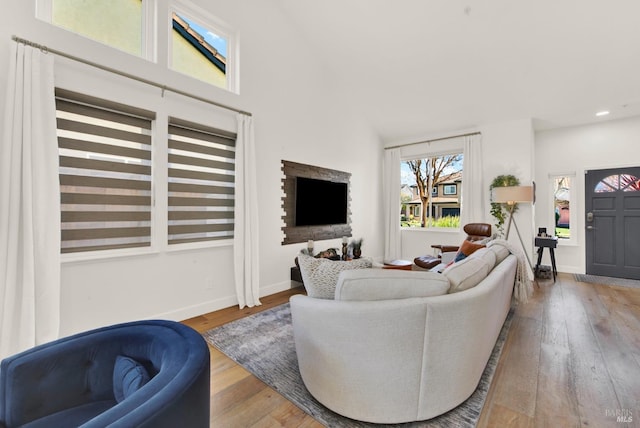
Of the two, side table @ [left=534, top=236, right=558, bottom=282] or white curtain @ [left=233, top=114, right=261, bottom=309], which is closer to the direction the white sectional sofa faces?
the white curtain

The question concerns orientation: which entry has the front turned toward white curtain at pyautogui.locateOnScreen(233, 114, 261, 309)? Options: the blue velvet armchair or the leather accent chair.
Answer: the leather accent chair

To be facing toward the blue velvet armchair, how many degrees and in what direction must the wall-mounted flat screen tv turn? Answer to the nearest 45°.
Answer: approximately 45° to its right

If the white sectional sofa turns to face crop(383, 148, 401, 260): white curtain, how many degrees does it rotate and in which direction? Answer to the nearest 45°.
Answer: approximately 45° to its right

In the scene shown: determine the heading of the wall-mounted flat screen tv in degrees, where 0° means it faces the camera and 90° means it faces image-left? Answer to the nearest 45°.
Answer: approximately 315°

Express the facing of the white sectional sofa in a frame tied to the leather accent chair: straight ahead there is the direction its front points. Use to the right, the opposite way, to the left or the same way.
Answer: to the right

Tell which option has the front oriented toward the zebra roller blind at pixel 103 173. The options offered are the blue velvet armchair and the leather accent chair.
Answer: the leather accent chair

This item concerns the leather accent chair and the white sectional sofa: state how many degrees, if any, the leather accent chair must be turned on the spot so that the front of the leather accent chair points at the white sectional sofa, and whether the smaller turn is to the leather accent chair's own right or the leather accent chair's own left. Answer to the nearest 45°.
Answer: approximately 45° to the leather accent chair's own left

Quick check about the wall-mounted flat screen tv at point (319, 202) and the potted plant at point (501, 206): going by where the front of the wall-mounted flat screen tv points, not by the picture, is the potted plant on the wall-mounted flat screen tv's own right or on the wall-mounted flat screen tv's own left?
on the wall-mounted flat screen tv's own left

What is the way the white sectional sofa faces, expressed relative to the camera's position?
facing away from the viewer and to the left of the viewer
